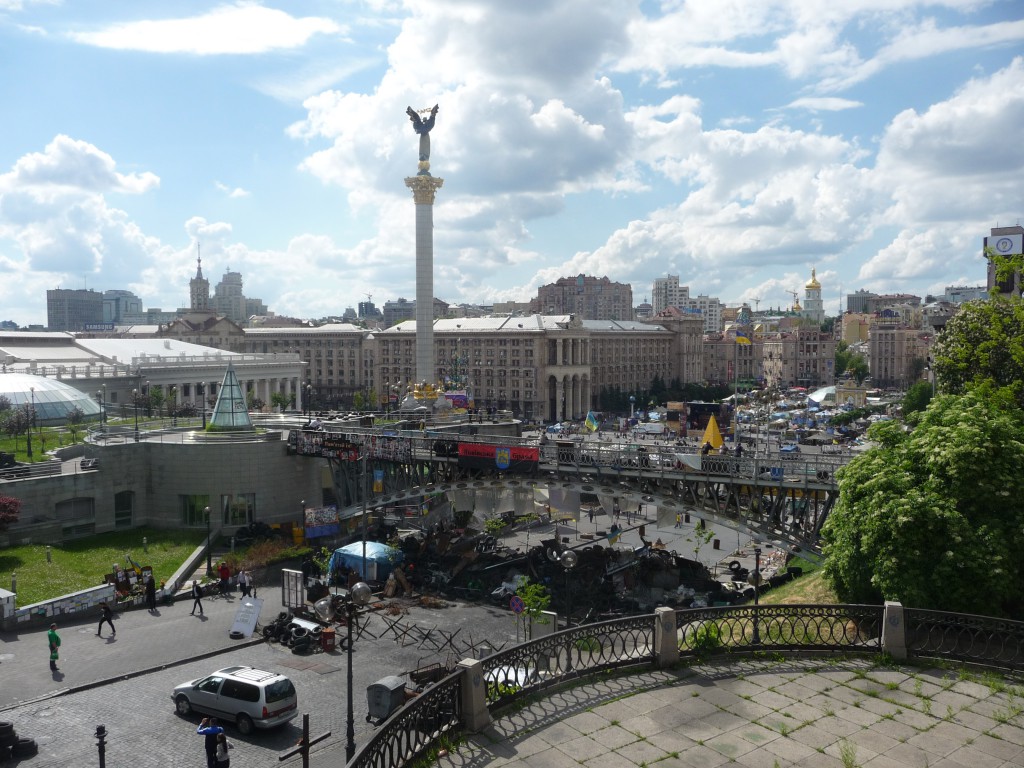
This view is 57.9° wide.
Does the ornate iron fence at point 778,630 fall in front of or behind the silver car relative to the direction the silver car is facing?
behind

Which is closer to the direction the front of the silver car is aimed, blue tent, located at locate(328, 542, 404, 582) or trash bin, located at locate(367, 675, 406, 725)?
the blue tent

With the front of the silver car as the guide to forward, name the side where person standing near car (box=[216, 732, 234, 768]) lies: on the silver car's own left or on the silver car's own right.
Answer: on the silver car's own left

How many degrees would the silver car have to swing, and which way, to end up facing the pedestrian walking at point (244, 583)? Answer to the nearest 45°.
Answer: approximately 45° to its right

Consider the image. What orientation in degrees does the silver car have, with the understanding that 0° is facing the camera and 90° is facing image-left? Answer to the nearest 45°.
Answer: approximately 135°

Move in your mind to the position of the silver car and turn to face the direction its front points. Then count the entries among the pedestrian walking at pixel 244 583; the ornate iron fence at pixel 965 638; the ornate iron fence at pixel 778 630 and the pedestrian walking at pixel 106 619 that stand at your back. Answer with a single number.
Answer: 2

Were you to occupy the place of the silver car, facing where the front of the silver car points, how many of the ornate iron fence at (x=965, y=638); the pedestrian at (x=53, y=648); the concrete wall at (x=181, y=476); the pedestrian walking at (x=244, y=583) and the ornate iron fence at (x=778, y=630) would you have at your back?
2

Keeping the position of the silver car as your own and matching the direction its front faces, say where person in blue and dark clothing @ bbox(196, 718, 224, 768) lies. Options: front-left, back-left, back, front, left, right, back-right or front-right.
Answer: back-left

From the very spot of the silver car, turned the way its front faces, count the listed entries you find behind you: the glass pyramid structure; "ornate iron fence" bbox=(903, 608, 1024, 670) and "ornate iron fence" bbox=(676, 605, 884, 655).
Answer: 2

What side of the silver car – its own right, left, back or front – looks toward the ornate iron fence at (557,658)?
back

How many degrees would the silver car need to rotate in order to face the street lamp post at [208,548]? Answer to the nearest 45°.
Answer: approximately 45° to its right

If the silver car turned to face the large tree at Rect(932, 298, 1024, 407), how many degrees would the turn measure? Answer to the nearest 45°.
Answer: approximately 135° to its right

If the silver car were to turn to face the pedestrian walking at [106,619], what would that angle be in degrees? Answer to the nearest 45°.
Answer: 0° — it already faces them
